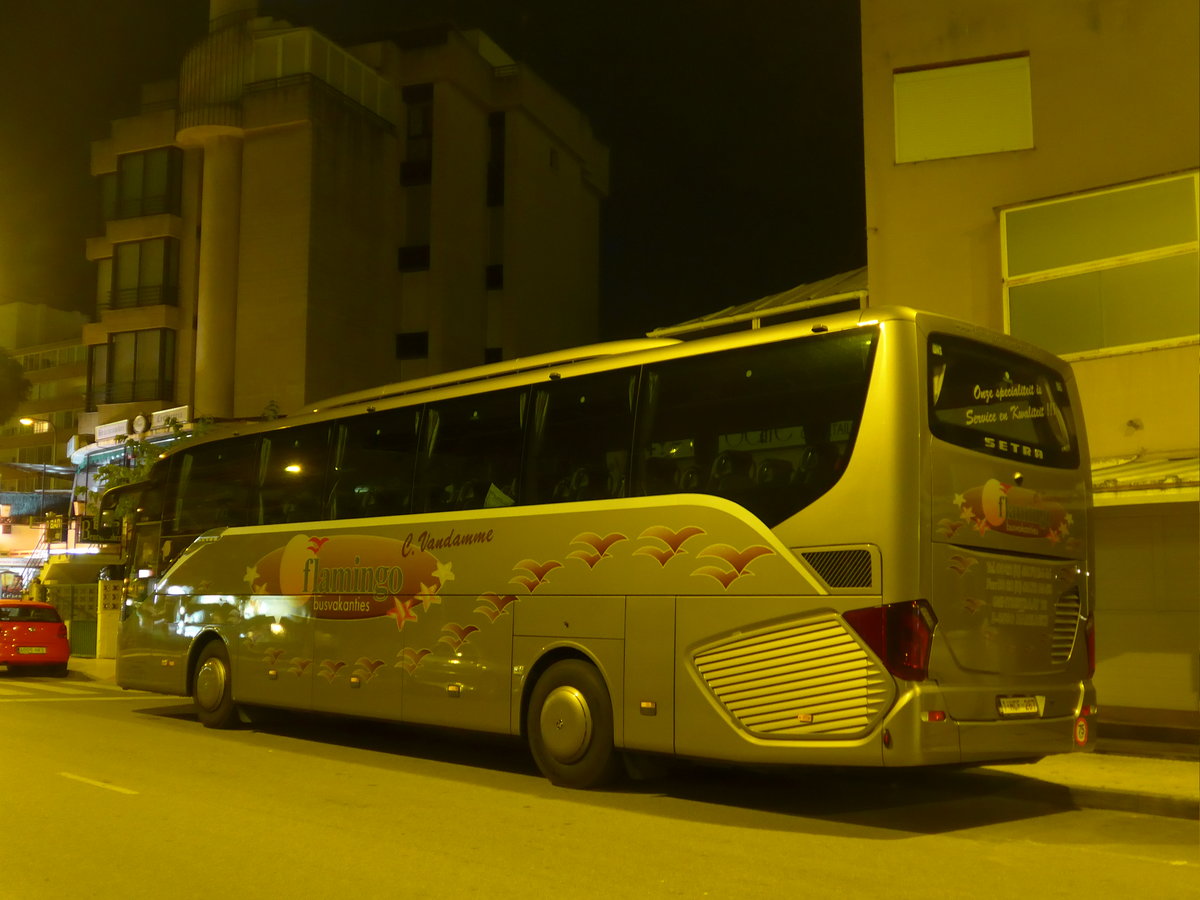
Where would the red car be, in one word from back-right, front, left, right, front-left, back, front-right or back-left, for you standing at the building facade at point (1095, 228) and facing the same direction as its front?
front-right

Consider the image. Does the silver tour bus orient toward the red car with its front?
yes

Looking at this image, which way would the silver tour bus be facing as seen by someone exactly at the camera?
facing away from the viewer and to the left of the viewer

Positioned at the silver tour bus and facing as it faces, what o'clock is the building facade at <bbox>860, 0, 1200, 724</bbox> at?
The building facade is roughly at 3 o'clock from the silver tour bus.

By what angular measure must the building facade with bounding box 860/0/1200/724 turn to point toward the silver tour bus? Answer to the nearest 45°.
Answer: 0° — it already faces it

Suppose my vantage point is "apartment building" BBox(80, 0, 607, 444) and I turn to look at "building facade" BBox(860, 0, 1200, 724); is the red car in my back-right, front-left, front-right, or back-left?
front-right

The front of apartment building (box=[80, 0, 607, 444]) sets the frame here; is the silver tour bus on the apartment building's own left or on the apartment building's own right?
on the apartment building's own left

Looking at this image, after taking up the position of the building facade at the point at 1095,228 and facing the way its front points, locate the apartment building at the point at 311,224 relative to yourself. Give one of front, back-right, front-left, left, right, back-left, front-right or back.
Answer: right

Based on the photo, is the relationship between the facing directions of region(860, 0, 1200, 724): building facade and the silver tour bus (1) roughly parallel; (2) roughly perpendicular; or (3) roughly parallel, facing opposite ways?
roughly perpendicular
